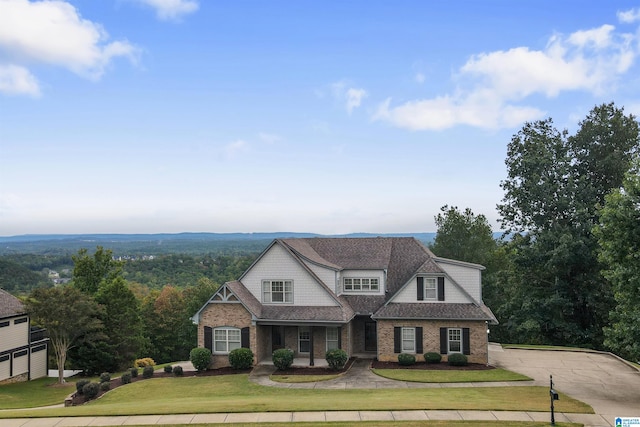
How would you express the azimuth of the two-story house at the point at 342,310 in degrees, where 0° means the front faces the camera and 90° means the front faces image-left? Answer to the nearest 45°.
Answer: approximately 0°

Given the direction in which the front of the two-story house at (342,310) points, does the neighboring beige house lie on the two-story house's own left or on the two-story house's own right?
on the two-story house's own right

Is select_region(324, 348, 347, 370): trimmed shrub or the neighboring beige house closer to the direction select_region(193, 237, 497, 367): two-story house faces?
the trimmed shrub

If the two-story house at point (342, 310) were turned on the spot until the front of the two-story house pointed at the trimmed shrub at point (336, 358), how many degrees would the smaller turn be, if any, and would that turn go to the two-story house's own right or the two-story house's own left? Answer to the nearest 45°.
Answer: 0° — it already faces it

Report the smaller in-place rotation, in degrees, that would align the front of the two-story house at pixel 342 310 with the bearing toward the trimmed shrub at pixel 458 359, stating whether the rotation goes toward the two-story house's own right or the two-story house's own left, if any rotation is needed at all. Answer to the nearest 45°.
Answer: approximately 90° to the two-story house's own left

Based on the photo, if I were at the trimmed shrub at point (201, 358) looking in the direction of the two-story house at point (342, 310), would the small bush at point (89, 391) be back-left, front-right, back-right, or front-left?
back-right

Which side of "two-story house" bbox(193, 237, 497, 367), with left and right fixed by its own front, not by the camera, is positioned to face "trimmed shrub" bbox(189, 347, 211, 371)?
right
